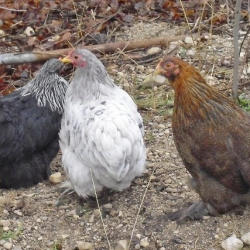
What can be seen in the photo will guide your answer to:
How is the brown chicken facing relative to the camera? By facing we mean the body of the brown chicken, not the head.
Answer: to the viewer's left

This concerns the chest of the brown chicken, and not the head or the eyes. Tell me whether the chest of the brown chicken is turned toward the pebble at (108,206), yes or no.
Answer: yes

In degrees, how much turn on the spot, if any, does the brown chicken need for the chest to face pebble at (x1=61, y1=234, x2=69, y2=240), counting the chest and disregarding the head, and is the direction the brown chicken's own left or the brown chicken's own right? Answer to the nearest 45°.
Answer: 0° — it already faces it

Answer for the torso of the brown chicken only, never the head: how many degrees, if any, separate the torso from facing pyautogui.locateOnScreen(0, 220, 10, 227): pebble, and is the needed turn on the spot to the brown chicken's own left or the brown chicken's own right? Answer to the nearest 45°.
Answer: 0° — it already faces it

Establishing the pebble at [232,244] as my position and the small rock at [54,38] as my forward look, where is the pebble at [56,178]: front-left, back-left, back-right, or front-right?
front-left

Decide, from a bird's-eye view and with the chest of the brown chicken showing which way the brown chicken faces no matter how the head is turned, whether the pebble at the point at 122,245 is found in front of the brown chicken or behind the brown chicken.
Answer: in front

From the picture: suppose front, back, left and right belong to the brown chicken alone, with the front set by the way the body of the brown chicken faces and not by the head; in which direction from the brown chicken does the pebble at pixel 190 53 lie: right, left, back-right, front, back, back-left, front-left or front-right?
right

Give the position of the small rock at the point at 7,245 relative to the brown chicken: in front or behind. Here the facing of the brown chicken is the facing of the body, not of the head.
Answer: in front

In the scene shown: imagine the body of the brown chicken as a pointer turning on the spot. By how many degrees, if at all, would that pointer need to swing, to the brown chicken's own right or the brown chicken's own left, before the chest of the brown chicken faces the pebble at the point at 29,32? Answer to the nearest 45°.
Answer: approximately 45° to the brown chicken's own right

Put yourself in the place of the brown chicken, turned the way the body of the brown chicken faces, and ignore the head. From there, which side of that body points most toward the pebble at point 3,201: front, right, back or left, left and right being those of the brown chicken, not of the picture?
front

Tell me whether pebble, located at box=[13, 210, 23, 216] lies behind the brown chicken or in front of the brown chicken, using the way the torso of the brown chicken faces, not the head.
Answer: in front

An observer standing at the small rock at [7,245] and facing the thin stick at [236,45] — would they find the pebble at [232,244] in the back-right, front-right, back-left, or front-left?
front-right

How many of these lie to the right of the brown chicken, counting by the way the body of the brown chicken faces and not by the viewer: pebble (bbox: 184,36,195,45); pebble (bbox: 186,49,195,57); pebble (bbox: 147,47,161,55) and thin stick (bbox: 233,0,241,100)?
4

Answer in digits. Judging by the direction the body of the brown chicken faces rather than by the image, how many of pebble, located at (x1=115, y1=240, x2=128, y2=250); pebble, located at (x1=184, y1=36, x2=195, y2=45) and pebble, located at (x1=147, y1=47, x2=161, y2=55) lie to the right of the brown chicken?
2

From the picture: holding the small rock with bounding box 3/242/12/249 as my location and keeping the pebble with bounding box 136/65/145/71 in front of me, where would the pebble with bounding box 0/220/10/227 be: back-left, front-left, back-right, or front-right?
front-left

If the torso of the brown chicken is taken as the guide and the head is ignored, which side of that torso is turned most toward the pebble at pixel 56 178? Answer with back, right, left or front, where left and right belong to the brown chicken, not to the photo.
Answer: front

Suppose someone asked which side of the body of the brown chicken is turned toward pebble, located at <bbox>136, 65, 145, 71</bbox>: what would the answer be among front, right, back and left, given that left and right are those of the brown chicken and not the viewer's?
right
